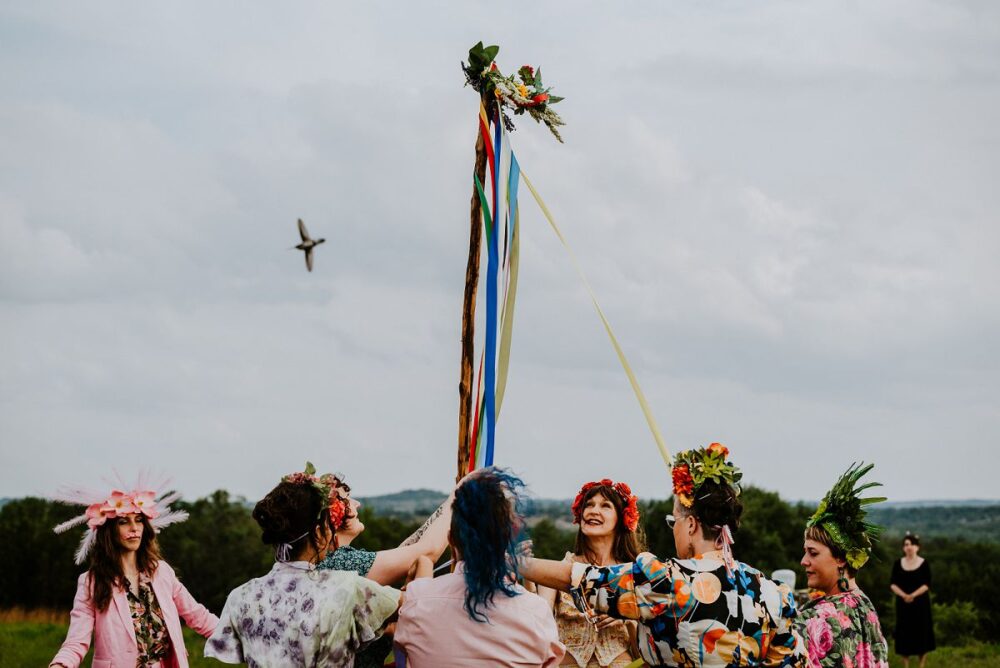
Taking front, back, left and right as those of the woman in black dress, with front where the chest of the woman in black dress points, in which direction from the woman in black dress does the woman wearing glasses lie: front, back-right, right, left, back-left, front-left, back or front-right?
front

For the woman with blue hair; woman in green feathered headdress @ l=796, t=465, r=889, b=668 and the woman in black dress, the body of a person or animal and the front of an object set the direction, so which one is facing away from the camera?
the woman with blue hair

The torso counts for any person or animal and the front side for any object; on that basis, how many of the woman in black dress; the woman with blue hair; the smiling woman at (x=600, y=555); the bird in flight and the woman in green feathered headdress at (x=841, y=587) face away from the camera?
1

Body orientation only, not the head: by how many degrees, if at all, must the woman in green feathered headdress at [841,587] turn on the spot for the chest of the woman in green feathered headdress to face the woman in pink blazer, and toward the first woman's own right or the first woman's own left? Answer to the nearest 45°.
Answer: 0° — they already face them

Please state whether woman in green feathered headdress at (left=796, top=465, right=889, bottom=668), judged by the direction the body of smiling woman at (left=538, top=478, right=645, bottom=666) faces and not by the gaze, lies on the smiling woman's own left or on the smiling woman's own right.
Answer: on the smiling woman's own left

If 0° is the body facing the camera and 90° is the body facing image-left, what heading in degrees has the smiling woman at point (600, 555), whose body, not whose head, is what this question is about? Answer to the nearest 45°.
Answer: approximately 0°

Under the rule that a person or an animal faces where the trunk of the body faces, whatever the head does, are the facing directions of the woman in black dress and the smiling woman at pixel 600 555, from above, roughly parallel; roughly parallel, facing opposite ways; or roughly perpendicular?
roughly parallel

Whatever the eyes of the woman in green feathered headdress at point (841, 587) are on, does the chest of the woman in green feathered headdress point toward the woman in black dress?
no

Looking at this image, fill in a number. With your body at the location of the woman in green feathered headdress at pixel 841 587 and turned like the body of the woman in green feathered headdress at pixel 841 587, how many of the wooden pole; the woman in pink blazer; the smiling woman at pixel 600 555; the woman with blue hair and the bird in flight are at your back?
0

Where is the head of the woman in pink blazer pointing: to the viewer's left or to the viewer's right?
to the viewer's right

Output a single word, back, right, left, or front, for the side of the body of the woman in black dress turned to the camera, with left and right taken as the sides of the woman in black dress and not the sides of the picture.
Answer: front

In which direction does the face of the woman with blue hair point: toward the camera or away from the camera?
away from the camera

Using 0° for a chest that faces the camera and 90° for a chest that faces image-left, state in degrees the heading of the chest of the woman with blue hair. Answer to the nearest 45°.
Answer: approximately 180°

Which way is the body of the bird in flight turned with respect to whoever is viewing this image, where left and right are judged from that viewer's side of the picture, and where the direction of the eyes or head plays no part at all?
facing to the right of the viewer

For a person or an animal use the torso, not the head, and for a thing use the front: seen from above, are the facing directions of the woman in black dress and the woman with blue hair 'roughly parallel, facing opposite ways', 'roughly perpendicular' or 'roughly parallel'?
roughly parallel, facing opposite ways

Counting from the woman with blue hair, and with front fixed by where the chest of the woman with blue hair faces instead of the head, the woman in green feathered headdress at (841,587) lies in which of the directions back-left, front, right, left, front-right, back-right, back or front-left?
front-right

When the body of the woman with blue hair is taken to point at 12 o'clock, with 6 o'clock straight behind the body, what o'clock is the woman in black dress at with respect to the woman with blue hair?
The woman in black dress is roughly at 1 o'clock from the woman with blue hair.
